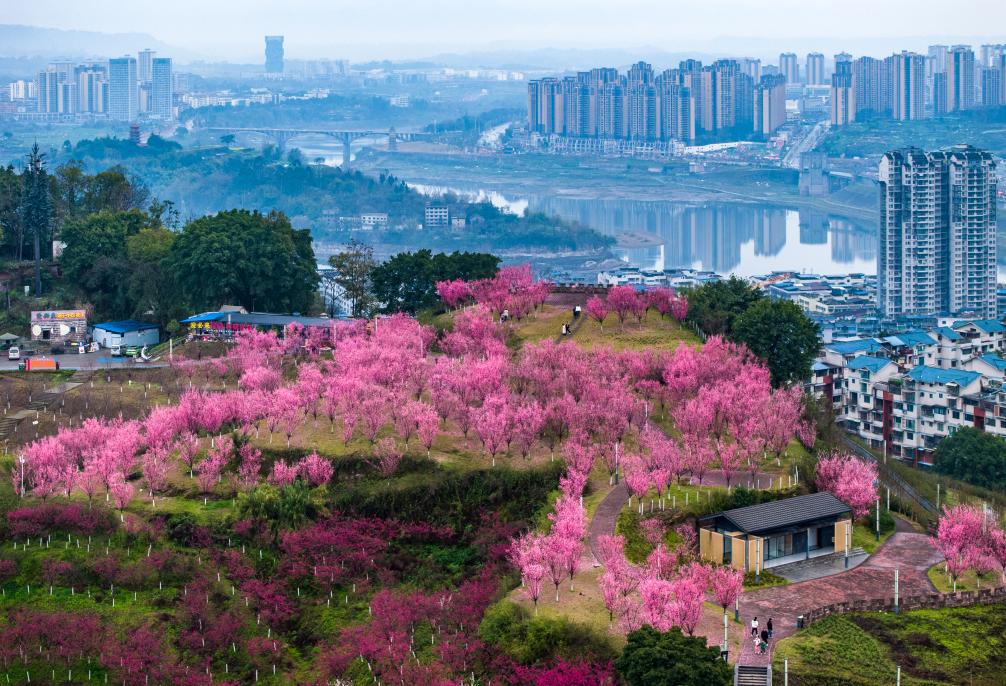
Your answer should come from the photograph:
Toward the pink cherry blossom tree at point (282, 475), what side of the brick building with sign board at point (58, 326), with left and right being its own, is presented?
front

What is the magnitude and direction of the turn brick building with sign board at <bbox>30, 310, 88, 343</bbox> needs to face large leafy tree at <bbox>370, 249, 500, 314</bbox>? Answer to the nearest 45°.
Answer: approximately 90° to its left

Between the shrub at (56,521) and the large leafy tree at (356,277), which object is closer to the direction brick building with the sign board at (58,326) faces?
the shrub

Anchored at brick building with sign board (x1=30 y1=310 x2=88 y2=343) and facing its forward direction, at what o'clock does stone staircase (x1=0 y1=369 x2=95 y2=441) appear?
The stone staircase is roughly at 12 o'clock from the brick building with sign board.

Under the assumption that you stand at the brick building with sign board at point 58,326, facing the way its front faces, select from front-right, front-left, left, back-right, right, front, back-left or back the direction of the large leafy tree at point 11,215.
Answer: back

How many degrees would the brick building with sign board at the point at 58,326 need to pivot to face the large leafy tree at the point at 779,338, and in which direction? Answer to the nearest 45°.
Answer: approximately 45° to its left

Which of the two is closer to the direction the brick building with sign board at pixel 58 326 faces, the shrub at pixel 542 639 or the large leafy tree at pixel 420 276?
the shrub

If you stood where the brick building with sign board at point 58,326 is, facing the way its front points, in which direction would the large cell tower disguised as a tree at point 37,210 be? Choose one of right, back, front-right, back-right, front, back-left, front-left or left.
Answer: back

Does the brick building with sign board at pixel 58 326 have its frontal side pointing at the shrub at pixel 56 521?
yes

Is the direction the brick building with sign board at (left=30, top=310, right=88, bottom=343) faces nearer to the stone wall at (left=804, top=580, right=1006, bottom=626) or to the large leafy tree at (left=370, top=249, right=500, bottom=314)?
the stone wall

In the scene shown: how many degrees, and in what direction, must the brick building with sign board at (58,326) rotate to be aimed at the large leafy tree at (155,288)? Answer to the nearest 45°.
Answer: approximately 135° to its left

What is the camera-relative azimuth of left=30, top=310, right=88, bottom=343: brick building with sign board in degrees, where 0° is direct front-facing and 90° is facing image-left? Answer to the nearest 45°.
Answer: approximately 0°

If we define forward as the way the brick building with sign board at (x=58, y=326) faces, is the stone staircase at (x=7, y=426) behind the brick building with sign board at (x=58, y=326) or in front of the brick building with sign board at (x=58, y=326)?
in front

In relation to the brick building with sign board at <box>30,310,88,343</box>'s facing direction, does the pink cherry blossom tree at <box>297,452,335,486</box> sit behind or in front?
in front

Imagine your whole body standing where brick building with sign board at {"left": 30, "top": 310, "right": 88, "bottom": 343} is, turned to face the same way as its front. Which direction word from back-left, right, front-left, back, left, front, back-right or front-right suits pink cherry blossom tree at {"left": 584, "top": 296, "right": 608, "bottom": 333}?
front-left
